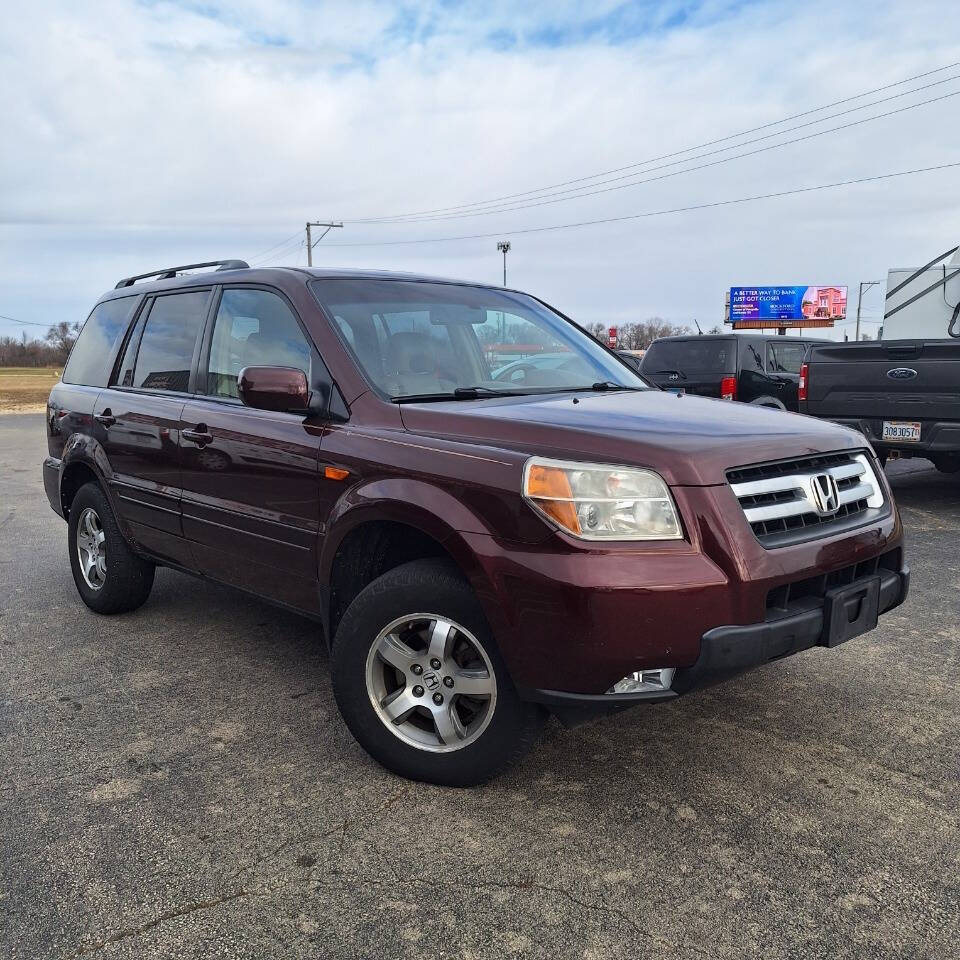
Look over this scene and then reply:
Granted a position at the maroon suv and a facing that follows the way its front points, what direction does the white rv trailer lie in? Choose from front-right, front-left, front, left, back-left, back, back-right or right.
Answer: left
